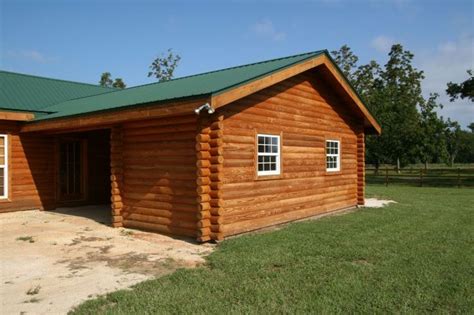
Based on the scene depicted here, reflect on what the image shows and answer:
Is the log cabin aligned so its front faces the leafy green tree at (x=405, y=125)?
no

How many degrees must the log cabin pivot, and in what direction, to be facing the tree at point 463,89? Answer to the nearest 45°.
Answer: approximately 180°

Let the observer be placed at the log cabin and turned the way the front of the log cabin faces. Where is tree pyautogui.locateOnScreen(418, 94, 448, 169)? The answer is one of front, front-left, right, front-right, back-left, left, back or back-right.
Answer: back

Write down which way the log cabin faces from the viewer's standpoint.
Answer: facing the viewer and to the left of the viewer
